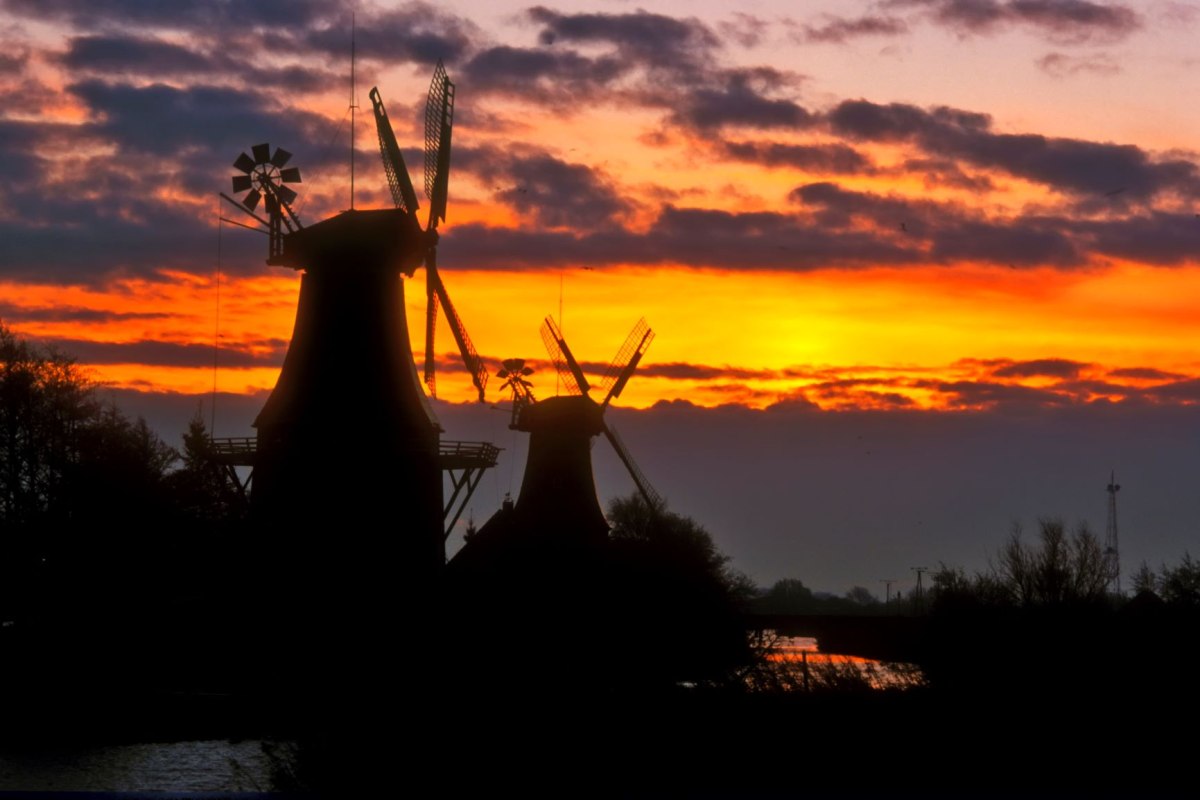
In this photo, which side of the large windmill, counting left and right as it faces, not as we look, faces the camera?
right
